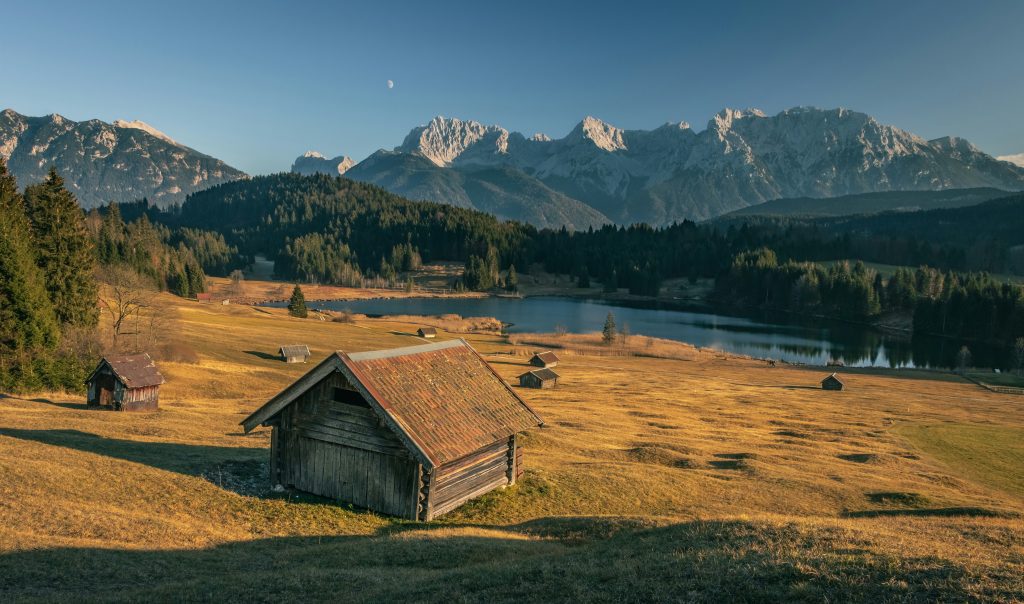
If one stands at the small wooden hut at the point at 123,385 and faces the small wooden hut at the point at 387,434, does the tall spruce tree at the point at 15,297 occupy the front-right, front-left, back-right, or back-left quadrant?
back-right

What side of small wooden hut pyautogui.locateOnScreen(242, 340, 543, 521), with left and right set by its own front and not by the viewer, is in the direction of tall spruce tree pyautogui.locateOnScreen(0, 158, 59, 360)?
right

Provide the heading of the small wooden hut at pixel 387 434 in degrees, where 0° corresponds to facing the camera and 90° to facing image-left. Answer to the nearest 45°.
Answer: approximately 45°
